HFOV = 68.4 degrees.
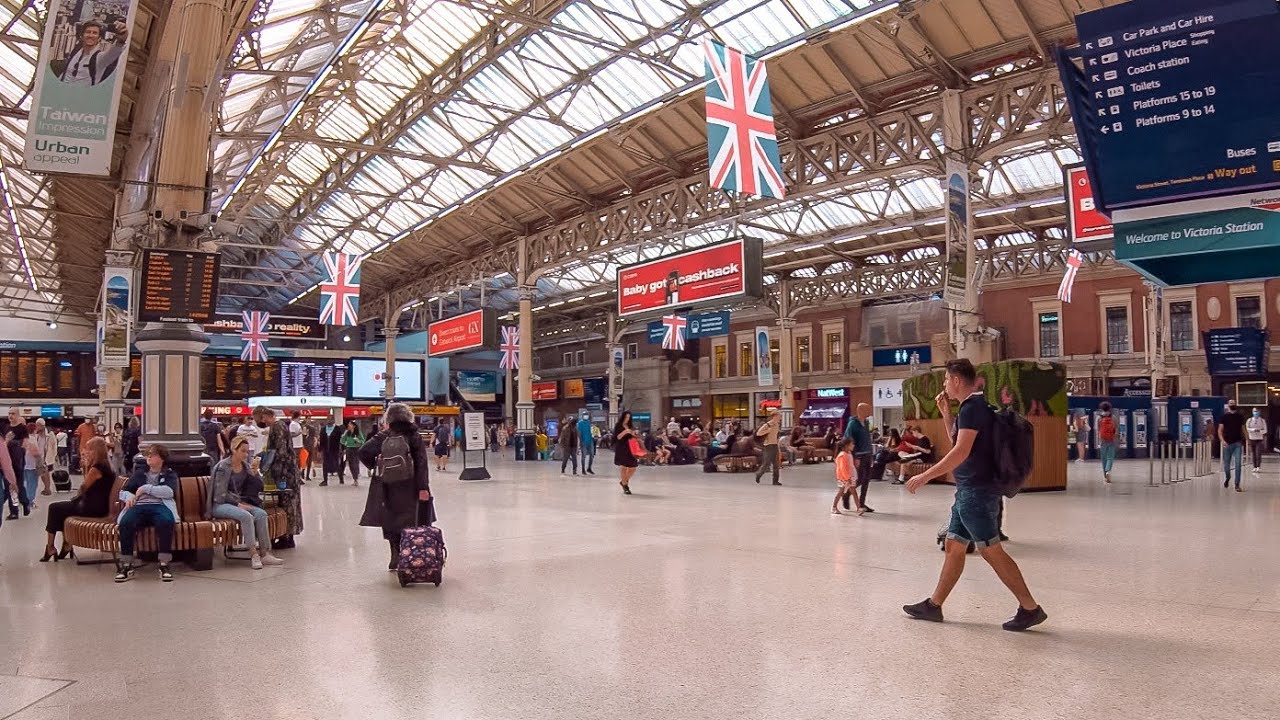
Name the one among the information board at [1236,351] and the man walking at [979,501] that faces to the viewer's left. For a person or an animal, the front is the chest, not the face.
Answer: the man walking

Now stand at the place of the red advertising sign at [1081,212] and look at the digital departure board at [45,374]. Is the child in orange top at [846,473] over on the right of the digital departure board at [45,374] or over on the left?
left

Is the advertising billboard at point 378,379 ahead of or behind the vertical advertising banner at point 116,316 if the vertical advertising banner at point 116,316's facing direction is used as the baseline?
behind

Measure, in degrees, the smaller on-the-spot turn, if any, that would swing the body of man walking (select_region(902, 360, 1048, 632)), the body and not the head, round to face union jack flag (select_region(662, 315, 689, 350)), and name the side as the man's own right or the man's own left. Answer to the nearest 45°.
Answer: approximately 90° to the man's own right

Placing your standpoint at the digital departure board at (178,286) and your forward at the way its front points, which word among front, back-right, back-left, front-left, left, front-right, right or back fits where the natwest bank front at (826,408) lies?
back-left

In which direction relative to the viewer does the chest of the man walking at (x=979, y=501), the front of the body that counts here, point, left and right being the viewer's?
facing to the left of the viewer

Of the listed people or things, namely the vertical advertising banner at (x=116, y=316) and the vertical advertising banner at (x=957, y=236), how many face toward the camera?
2

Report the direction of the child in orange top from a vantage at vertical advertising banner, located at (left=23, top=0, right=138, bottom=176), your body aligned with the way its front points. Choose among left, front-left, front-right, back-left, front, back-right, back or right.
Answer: left

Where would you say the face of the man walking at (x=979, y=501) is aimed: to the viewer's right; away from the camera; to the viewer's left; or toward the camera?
to the viewer's left

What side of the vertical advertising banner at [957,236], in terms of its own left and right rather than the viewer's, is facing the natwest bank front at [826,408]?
back

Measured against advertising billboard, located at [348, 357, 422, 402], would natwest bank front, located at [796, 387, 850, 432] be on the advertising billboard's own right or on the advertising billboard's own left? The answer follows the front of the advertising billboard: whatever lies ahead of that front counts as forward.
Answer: on the advertising billboard's own left

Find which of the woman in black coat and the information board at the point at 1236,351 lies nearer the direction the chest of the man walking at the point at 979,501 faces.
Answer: the woman in black coat

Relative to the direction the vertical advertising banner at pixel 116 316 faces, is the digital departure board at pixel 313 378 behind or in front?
behind
